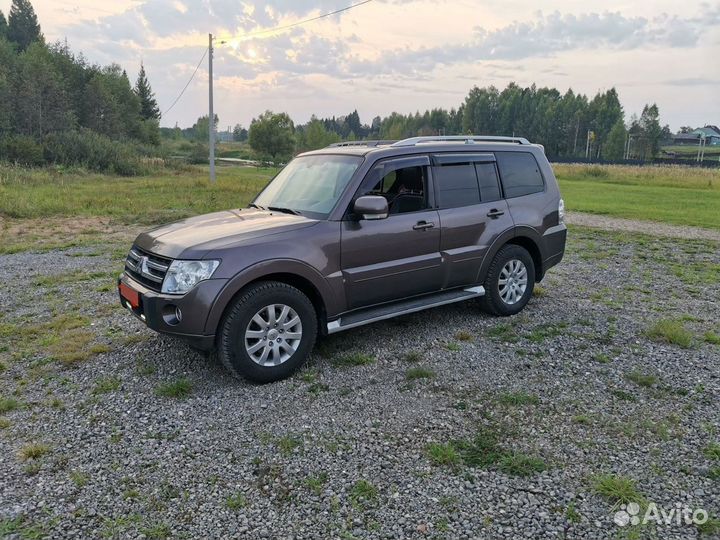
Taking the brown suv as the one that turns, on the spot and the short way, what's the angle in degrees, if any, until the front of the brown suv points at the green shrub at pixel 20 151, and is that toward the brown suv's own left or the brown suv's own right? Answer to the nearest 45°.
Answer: approximately 90° to the brown suv's own right

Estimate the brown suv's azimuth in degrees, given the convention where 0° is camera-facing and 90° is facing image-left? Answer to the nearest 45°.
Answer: approximately 45°

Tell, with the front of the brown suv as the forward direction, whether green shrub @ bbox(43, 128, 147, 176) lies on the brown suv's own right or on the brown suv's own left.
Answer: on the brown suv's own right
